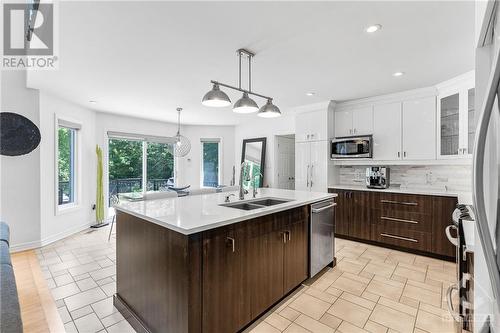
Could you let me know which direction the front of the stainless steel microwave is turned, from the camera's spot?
facing the viewer

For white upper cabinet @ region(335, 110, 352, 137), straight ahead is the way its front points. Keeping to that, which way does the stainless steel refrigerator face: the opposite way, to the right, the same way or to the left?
to the right

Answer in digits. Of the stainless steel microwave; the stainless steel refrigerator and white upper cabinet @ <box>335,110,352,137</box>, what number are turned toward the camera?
2

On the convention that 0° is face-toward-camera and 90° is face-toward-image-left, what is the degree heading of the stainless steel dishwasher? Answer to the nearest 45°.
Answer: approximately 315°

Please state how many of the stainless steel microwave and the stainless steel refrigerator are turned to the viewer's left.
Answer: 1

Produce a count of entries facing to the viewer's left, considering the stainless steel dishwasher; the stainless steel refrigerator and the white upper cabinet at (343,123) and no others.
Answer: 1

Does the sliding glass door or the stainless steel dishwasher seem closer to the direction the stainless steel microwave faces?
the stainless steel dishwasher

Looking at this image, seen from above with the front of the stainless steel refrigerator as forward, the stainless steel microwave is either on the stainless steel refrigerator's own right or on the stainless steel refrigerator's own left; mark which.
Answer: on the stainless steel refrigerator's own right

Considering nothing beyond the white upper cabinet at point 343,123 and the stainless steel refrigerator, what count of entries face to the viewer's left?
1

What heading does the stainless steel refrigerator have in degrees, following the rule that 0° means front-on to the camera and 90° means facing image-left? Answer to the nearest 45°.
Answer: approximately 90°

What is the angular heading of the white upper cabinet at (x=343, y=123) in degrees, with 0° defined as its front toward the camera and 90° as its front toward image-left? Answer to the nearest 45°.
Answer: approximately 0°

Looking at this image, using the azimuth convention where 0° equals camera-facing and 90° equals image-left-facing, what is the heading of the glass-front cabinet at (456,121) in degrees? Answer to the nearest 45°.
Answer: approximately 45°

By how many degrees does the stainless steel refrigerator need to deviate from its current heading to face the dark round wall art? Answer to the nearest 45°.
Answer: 0° — it already faces it

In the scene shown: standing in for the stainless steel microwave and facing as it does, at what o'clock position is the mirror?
The mirror is roughly at 4 o'clock from the stainless steel microwave.

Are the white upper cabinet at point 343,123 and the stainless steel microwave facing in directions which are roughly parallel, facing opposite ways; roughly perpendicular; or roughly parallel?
roughly parallel

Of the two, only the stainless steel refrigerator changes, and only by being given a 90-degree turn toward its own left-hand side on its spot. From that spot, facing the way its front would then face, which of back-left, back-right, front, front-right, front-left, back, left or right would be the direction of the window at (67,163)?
right
